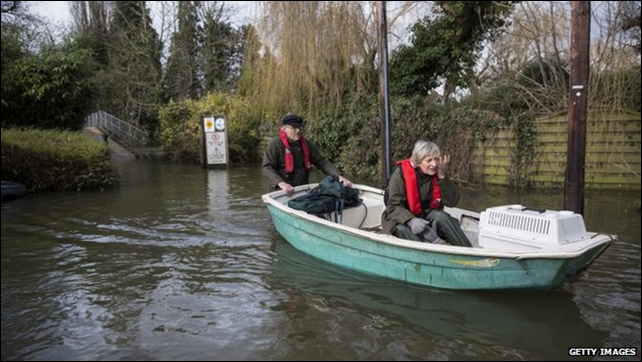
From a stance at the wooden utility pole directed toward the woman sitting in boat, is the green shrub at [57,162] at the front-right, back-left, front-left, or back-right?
front-right

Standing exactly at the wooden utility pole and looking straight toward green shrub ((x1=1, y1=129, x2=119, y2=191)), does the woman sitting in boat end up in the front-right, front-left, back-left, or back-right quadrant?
front-left

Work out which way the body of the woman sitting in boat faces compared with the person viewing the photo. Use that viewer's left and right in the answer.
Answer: facing the viewer and to the right of the viewer

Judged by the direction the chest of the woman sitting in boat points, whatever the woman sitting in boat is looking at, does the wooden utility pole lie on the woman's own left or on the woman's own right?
on the woman's own left

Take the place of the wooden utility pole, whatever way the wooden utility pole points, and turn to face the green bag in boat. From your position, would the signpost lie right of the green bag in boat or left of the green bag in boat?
right

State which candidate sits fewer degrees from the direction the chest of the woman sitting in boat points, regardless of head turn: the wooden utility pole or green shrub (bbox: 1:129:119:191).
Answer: the wooden utility pole

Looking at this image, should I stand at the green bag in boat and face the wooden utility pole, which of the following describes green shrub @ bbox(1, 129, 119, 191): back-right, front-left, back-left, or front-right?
back-left

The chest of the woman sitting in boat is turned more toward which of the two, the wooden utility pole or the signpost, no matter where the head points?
the wooden utility pole

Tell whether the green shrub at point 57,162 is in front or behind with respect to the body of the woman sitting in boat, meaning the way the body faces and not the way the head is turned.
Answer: behind

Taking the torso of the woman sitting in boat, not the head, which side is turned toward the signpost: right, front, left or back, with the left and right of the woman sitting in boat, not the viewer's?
back
